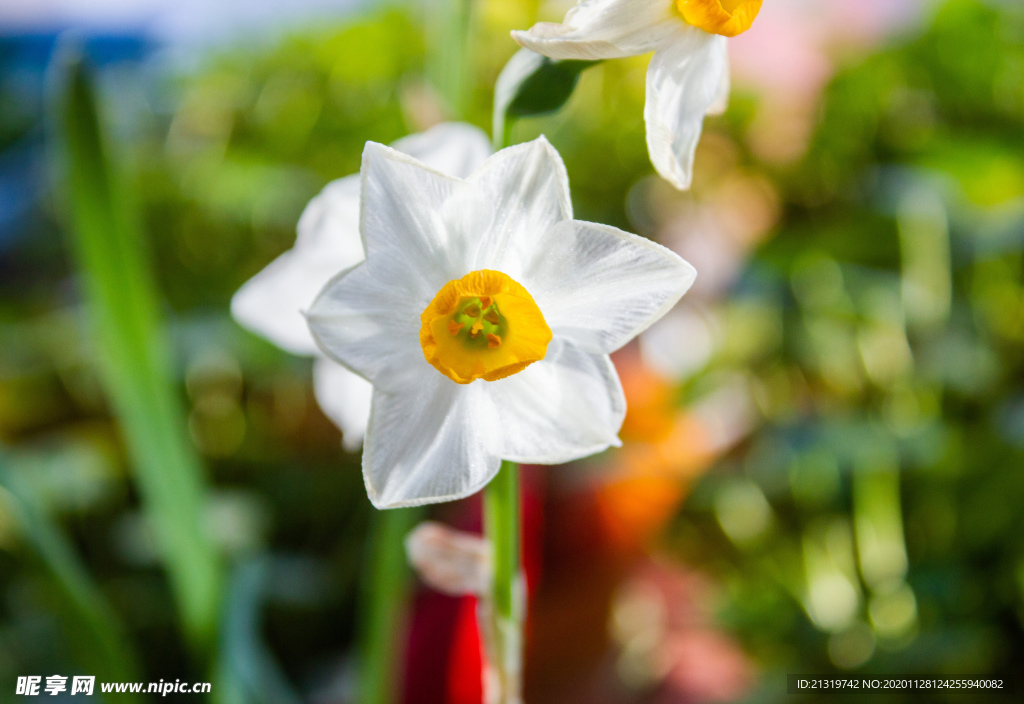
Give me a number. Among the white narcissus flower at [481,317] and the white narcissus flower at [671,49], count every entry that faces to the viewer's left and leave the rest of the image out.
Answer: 0

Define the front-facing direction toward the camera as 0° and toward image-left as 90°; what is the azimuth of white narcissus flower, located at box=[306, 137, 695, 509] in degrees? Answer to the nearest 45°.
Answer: approximately 0°
